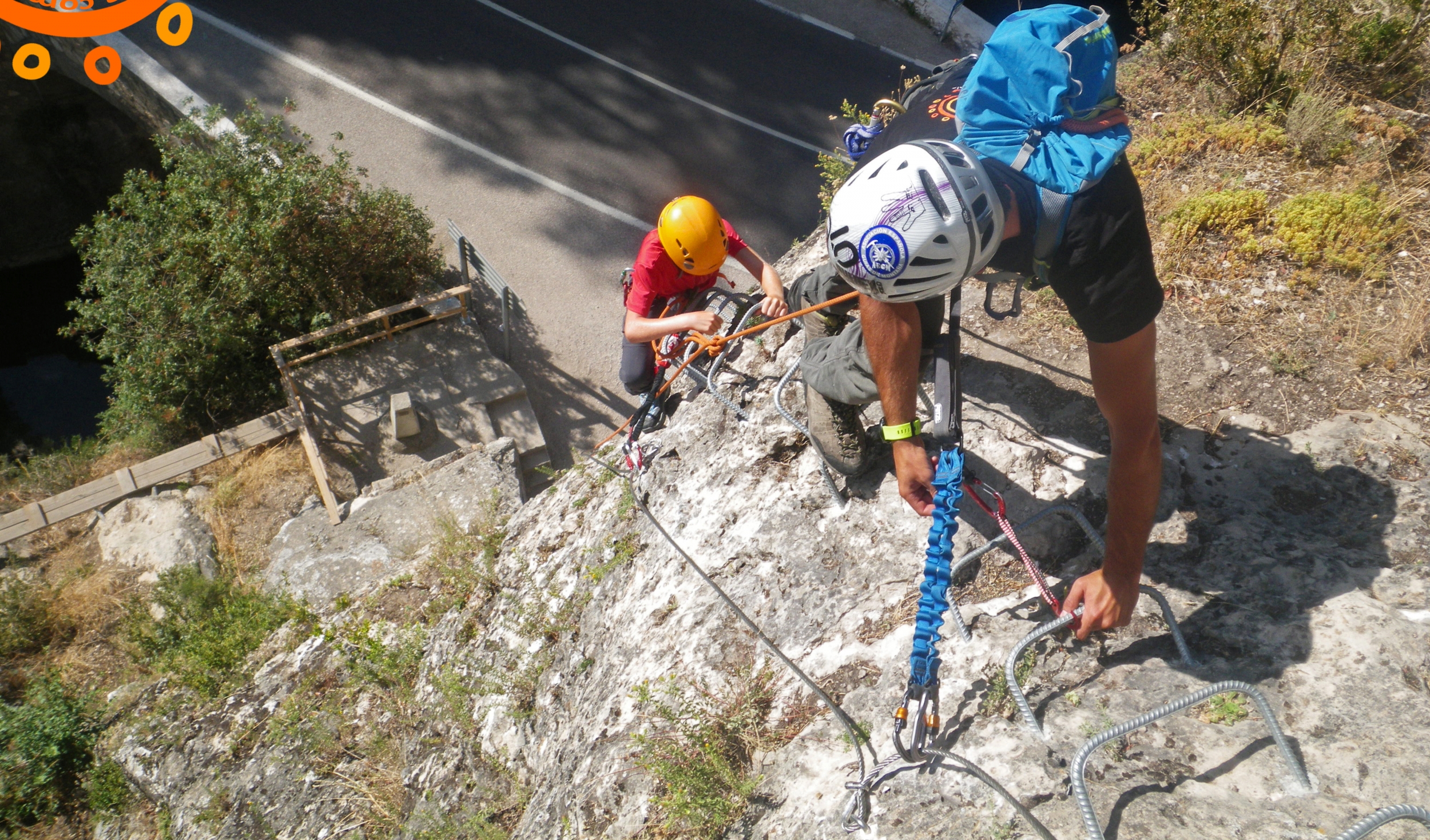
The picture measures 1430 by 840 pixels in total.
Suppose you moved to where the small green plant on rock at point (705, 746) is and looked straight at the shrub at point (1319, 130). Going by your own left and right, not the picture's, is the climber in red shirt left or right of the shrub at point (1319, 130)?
left

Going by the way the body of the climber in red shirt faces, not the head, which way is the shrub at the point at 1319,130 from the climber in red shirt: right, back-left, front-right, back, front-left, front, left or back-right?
front-left

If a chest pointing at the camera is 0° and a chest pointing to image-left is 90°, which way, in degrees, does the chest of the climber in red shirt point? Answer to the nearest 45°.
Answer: approximately 315°

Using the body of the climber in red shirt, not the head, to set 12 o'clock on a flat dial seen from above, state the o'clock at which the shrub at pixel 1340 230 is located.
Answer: The shrub is roughly at 11 o'clock from the climber in red shirt.

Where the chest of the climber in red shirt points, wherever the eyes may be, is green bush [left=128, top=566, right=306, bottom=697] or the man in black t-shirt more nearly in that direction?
the man in black t-shirt

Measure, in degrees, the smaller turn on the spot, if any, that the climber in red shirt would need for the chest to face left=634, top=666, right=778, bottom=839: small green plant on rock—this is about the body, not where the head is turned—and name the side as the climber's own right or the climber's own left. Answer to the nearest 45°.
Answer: approximately 45° to the climber's own right

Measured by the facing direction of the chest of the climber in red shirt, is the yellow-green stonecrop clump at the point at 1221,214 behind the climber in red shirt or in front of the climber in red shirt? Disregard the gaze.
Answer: in front
